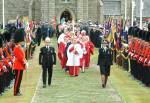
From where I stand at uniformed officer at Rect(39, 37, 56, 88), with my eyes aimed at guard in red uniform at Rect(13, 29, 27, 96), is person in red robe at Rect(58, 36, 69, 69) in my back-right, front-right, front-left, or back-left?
back-right

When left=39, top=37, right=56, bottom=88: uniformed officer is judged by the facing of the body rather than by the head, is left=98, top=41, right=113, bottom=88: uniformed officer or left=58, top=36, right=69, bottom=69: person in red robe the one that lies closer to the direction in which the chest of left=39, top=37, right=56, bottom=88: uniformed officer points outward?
the uniformed officer

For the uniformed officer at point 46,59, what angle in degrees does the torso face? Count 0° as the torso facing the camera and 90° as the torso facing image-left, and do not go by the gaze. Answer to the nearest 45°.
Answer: approximately 0°

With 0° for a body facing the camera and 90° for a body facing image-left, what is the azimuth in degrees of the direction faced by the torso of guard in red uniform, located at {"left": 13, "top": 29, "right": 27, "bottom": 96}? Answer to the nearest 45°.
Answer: approximately 270°

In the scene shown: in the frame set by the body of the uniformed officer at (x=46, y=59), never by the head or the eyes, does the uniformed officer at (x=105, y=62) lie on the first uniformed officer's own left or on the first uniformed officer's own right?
on the first uniformed officer's own left

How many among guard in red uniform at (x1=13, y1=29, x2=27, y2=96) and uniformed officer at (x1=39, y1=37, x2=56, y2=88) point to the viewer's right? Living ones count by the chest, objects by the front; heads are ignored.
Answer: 1

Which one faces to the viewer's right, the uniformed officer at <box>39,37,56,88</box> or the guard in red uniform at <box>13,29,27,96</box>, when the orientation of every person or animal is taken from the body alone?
the guard in red uniform

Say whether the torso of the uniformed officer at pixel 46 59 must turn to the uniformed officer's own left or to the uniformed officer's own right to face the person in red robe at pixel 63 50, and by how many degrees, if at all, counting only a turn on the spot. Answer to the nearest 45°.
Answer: approximately 180°

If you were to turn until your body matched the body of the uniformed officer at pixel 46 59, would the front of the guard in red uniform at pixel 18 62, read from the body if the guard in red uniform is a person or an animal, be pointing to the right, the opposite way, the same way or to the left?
to the left
